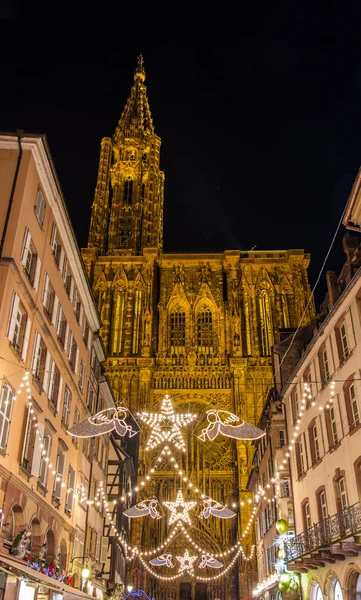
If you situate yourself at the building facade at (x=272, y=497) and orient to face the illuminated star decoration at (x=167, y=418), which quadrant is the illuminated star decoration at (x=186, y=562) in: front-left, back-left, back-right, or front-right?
back-right

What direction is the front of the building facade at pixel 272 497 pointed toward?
to the viewer's left

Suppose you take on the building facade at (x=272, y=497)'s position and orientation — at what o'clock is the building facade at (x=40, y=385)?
the building facade at (x=40, y=385) is roughly at 10 o'clock from the building facade at (x=272, y=497).

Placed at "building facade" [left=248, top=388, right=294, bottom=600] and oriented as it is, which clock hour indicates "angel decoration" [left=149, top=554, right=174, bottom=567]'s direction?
The angel decoration is roughly at 2 o'clock from the building facade.

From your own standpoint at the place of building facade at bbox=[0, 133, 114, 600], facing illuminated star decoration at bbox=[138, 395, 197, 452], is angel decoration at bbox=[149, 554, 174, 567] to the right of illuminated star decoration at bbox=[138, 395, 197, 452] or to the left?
left

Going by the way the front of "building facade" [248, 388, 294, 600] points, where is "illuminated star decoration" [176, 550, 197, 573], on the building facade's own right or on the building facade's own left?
on the building facade's own right

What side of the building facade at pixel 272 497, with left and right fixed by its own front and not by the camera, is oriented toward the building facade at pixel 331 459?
left
